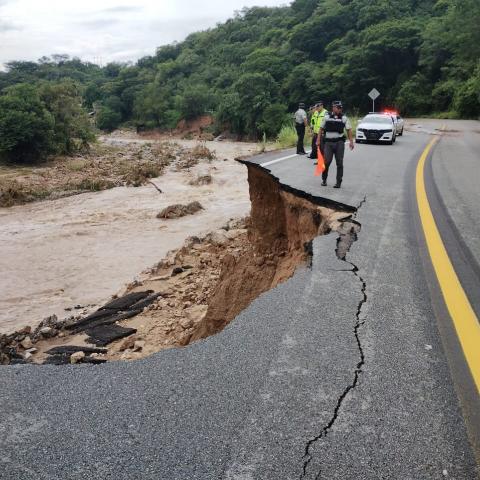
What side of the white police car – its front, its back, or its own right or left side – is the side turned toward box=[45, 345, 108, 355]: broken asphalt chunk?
front

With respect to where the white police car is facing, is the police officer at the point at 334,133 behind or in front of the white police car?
in front

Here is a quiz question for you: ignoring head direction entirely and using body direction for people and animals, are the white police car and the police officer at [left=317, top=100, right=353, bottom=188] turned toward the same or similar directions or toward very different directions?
same or similar directions

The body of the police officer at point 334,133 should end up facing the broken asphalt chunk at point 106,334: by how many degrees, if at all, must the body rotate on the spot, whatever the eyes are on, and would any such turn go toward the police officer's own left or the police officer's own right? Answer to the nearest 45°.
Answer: approximately 45° to the police officer's own right

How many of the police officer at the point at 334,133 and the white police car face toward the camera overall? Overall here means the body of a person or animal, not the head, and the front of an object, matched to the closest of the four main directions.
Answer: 2

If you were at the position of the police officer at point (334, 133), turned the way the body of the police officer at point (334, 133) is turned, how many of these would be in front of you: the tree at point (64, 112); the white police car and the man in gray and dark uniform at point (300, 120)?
0

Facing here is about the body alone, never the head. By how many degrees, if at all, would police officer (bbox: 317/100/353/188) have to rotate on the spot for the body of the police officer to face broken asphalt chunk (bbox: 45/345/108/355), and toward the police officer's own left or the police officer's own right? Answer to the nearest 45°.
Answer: approximately 45° to the police officer's own right

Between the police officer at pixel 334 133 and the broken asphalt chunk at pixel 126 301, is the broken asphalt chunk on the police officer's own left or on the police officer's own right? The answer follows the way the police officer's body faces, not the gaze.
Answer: on the police officer's own right

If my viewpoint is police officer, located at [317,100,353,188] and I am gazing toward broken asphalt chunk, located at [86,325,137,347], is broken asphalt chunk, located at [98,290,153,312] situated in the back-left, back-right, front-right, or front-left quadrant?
front-right

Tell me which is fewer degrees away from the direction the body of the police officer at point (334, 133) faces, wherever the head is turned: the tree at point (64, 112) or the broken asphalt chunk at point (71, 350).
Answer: the broken asphalt chunk

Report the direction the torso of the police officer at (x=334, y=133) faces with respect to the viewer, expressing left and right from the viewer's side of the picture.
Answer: facing the viewer

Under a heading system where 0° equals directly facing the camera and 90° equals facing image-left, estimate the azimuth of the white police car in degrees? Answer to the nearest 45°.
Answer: approximately 0°

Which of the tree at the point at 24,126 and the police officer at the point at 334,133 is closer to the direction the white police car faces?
the police officer

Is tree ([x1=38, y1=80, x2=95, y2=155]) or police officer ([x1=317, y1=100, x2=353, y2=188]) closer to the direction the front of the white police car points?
the police officer

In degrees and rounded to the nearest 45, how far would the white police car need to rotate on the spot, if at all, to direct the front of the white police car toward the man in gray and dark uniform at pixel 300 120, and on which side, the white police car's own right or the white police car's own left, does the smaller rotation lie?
0° — it already faces them
